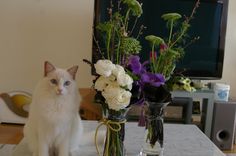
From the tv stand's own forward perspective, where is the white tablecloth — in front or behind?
in front

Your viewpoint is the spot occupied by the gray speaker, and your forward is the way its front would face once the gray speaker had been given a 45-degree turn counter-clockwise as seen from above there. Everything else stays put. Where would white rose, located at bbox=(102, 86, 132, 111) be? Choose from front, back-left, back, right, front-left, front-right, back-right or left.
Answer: front-right

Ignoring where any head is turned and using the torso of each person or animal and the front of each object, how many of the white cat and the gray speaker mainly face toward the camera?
2

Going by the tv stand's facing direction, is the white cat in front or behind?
in front

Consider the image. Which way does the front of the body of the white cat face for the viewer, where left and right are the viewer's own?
facing the viewer

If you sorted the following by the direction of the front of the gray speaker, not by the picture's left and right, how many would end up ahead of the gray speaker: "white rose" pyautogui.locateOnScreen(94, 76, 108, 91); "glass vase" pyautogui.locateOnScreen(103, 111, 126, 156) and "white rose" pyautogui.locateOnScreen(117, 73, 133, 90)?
3

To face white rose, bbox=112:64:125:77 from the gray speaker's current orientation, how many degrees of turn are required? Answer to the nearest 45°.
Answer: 0° — it already faces it

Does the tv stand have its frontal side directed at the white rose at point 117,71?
yes

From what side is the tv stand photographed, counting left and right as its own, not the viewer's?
front
